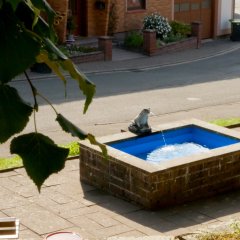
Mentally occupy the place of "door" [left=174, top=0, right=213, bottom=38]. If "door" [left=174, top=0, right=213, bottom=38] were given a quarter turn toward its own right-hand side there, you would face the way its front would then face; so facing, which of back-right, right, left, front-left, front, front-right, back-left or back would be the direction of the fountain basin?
left

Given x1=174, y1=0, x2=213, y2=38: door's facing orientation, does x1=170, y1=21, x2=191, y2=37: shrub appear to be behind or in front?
in front

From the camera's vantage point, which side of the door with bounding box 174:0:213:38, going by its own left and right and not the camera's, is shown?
front

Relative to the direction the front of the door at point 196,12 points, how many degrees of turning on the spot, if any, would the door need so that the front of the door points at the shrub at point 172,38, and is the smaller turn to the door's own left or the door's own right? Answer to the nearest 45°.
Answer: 0° — it already faces it

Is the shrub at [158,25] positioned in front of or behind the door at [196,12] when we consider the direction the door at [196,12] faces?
in front
